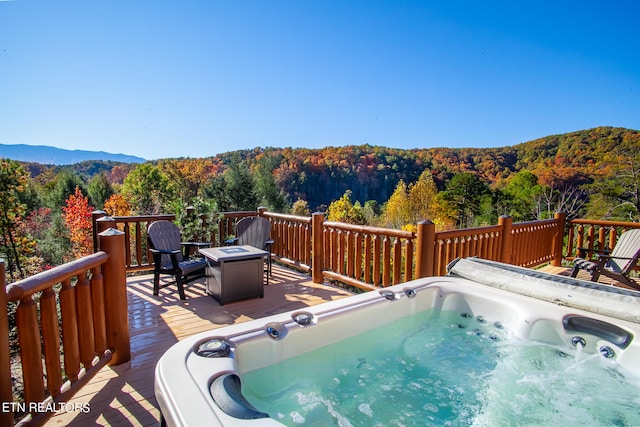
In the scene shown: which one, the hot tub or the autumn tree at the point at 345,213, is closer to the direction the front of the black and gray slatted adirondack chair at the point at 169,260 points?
the hot tub

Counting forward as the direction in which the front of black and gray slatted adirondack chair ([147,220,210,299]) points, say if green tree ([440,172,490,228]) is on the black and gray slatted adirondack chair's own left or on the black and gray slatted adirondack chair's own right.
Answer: on the black and gray slatted adirondack chair's own left

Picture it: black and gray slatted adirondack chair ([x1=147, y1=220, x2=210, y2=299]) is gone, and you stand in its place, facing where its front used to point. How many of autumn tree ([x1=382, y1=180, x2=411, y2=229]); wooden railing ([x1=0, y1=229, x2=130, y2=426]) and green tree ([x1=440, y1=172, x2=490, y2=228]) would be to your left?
2

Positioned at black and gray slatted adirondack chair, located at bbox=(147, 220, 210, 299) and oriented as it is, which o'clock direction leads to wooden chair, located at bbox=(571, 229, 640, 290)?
The wooden chair is roughly at 11 o'clock from the black and gray slatted adirondack chair.

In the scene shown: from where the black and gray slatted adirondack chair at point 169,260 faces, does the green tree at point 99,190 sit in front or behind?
behind

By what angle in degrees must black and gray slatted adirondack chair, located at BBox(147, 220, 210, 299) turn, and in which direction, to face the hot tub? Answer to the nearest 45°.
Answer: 0° — it already faces it

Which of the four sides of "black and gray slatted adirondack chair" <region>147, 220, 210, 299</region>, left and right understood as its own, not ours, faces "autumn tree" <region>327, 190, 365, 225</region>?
left

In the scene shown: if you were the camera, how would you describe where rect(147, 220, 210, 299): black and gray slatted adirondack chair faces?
facing the viewer and to the right of the viewer

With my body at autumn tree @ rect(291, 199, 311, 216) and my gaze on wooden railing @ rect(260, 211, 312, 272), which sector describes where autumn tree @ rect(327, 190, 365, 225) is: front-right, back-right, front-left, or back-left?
front-left

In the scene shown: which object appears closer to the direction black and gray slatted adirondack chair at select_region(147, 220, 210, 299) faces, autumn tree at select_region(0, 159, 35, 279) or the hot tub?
the hot tub

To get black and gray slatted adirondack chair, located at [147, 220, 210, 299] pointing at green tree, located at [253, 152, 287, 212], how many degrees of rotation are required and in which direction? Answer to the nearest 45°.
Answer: approximately 135° to its left

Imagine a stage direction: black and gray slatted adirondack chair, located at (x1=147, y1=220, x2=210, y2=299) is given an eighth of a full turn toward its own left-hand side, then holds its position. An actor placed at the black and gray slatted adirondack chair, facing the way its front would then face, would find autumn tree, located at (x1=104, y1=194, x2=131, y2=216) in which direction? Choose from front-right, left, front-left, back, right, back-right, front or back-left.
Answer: left

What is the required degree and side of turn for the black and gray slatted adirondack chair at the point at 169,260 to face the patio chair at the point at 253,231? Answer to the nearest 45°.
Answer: approximately 45° to its left

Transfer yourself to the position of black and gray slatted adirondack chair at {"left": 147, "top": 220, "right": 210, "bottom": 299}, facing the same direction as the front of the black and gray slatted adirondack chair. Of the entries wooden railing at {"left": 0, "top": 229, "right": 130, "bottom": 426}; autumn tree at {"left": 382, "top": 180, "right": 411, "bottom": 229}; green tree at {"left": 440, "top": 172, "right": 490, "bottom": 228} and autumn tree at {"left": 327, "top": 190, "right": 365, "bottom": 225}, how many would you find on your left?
3

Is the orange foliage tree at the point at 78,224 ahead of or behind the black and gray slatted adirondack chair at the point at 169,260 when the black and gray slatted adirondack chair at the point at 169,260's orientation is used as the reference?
behind

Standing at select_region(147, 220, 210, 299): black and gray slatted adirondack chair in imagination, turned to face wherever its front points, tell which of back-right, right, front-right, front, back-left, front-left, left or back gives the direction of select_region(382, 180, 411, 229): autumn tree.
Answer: left

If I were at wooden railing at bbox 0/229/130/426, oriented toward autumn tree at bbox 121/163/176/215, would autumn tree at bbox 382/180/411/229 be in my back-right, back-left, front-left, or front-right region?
front-right

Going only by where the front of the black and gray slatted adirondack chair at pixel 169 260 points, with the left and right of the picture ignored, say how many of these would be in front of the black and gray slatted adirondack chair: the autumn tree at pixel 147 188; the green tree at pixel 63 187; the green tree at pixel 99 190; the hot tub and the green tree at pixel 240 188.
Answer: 1
